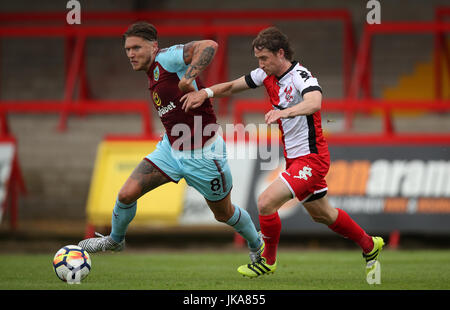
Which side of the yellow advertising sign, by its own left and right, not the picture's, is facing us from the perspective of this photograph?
front

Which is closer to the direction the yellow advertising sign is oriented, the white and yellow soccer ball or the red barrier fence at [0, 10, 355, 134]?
the white and yellow soccer ball

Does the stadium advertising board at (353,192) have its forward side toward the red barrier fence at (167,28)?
no

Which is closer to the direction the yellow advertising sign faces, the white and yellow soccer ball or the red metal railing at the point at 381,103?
the white and yellow soccer ball

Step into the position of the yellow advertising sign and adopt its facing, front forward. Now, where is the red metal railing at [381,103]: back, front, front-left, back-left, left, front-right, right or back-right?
left

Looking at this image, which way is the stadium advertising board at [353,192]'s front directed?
toward the camera

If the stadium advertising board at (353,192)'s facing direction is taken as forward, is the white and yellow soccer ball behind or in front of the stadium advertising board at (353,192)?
in front

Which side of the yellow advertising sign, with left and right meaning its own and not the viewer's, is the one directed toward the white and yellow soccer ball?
front

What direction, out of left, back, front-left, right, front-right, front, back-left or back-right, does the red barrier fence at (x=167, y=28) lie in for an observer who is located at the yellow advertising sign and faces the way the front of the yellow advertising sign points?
back
